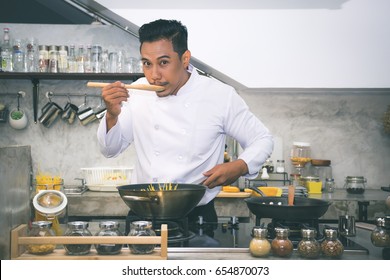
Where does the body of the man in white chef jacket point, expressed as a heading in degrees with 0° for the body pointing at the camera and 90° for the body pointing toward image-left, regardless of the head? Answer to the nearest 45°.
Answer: approximately 45°

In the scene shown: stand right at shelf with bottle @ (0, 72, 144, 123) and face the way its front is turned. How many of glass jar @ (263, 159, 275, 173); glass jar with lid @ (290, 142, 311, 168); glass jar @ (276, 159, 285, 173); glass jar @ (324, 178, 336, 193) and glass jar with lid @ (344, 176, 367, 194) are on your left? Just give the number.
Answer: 5

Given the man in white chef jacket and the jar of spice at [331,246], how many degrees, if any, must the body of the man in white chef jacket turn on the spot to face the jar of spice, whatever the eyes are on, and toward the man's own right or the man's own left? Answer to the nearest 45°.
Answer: approximately 90° to the man's own left

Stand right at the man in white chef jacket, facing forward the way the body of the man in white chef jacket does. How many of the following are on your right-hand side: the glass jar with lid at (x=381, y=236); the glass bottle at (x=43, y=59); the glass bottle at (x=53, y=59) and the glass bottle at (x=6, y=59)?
3

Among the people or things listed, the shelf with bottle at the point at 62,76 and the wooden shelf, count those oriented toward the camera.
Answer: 2

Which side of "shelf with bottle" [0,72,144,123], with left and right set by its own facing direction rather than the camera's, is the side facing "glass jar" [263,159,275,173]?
left

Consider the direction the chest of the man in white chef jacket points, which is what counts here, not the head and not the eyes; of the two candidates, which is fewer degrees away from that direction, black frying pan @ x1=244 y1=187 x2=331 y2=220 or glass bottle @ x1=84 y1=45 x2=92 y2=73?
the black frying pan

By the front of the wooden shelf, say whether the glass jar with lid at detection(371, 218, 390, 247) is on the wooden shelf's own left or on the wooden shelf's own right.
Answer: on the wooden shelf's own left

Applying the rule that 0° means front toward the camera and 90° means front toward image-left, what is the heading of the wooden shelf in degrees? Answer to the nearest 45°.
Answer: approximately 0°

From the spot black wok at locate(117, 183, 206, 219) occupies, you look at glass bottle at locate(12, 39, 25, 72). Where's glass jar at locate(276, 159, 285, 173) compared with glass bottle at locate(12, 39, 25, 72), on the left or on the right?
right

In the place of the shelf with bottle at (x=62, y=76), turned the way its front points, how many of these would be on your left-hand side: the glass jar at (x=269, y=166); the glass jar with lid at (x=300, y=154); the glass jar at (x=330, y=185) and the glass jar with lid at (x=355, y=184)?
4

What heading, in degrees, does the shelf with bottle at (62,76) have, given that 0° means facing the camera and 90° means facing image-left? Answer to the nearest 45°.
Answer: approximately 0°

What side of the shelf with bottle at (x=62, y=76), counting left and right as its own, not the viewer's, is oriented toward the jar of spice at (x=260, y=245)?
front
